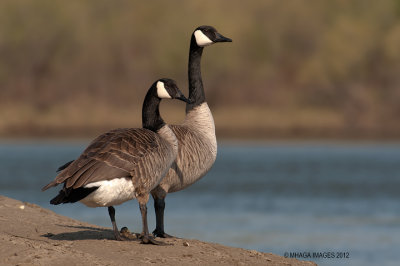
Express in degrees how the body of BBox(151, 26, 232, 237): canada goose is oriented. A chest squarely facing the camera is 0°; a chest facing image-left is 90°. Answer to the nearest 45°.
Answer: approximately 270°

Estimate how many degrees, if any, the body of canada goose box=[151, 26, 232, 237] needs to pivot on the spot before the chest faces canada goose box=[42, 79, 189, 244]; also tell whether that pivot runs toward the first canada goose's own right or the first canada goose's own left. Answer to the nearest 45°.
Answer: approximately 135° to the first canada goose's own right
